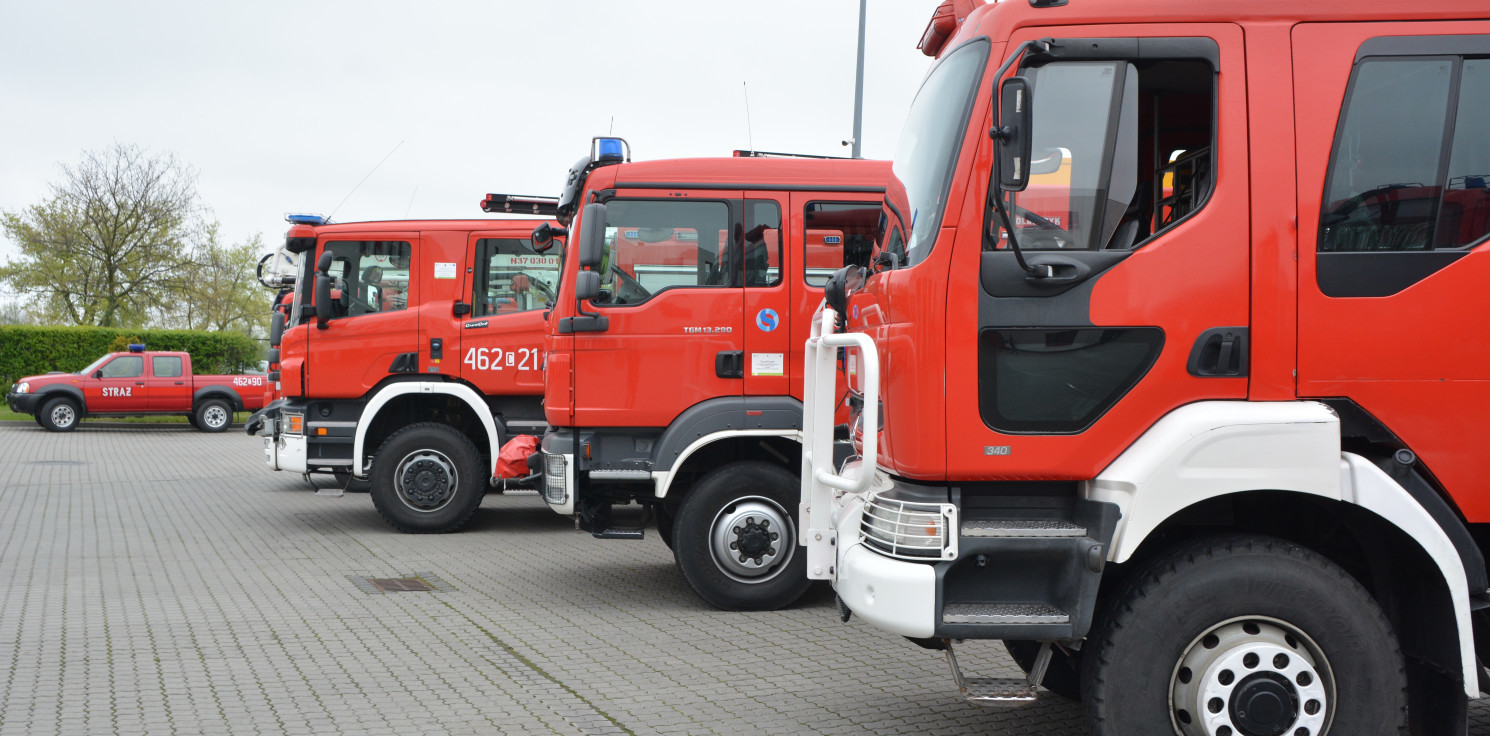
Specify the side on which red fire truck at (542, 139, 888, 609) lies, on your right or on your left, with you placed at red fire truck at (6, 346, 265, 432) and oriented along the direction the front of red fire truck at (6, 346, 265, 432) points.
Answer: on your left

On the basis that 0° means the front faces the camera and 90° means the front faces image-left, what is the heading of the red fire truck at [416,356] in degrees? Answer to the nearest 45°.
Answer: approximately 90°

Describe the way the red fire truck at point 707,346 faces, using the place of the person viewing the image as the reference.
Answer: facing to the left of the viewer

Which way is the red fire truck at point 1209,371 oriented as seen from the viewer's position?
to the viewer's left

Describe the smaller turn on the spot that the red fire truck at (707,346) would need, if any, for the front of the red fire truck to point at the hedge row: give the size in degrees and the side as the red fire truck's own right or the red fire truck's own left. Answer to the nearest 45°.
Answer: approximately 45° to the red fire truck's own right

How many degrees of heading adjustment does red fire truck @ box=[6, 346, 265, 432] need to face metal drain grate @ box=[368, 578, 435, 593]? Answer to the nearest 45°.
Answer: approximately 90° to its left

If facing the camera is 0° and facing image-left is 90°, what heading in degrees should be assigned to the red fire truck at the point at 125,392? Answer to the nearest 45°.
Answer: approximately 90°
